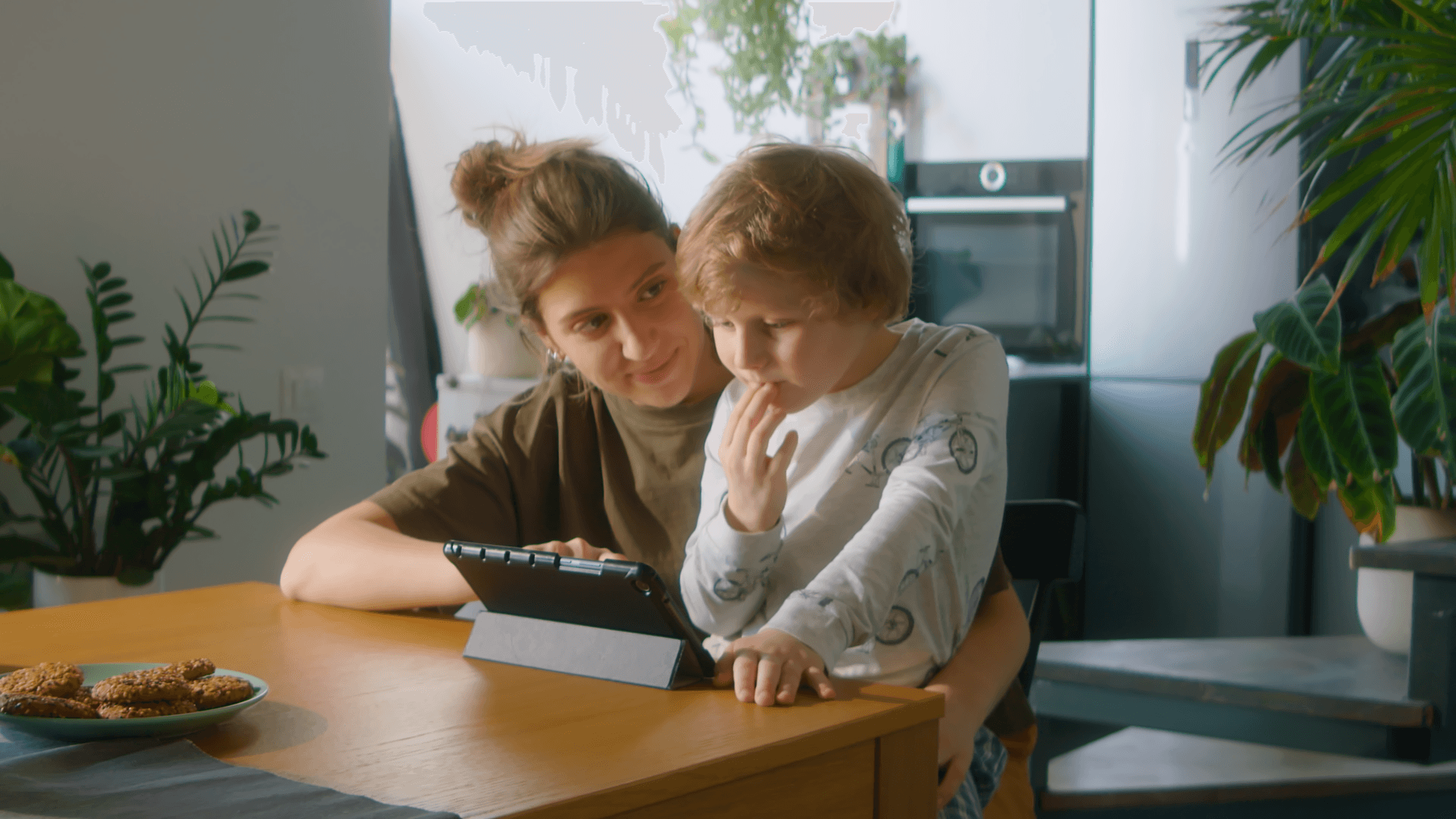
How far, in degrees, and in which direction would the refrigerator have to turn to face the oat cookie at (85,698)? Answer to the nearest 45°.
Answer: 0° — it already faces it

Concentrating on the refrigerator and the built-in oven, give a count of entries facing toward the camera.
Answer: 2

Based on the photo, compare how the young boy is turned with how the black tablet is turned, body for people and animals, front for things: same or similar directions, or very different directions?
very different directions

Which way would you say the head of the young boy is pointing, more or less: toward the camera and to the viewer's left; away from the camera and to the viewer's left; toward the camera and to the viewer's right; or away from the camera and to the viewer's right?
toward the camera and to the viewer's left

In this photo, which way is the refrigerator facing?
toward the camera

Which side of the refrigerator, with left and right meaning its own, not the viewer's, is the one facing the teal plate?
front

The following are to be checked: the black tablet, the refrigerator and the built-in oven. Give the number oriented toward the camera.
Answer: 2

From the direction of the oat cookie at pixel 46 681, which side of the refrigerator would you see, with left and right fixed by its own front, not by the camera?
front

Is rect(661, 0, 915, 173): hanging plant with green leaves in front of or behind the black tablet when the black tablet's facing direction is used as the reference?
in front

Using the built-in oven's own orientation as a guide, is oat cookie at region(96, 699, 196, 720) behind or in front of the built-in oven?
in front

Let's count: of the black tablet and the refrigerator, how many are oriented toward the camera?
1

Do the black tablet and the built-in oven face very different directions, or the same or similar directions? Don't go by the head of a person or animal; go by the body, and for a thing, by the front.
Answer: very different directions

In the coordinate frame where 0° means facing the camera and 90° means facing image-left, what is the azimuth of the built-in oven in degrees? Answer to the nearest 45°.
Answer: approximately 0°

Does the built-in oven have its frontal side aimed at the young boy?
yes

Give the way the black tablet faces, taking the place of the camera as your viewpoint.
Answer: facing away from the viewer and to the right of the viewer
